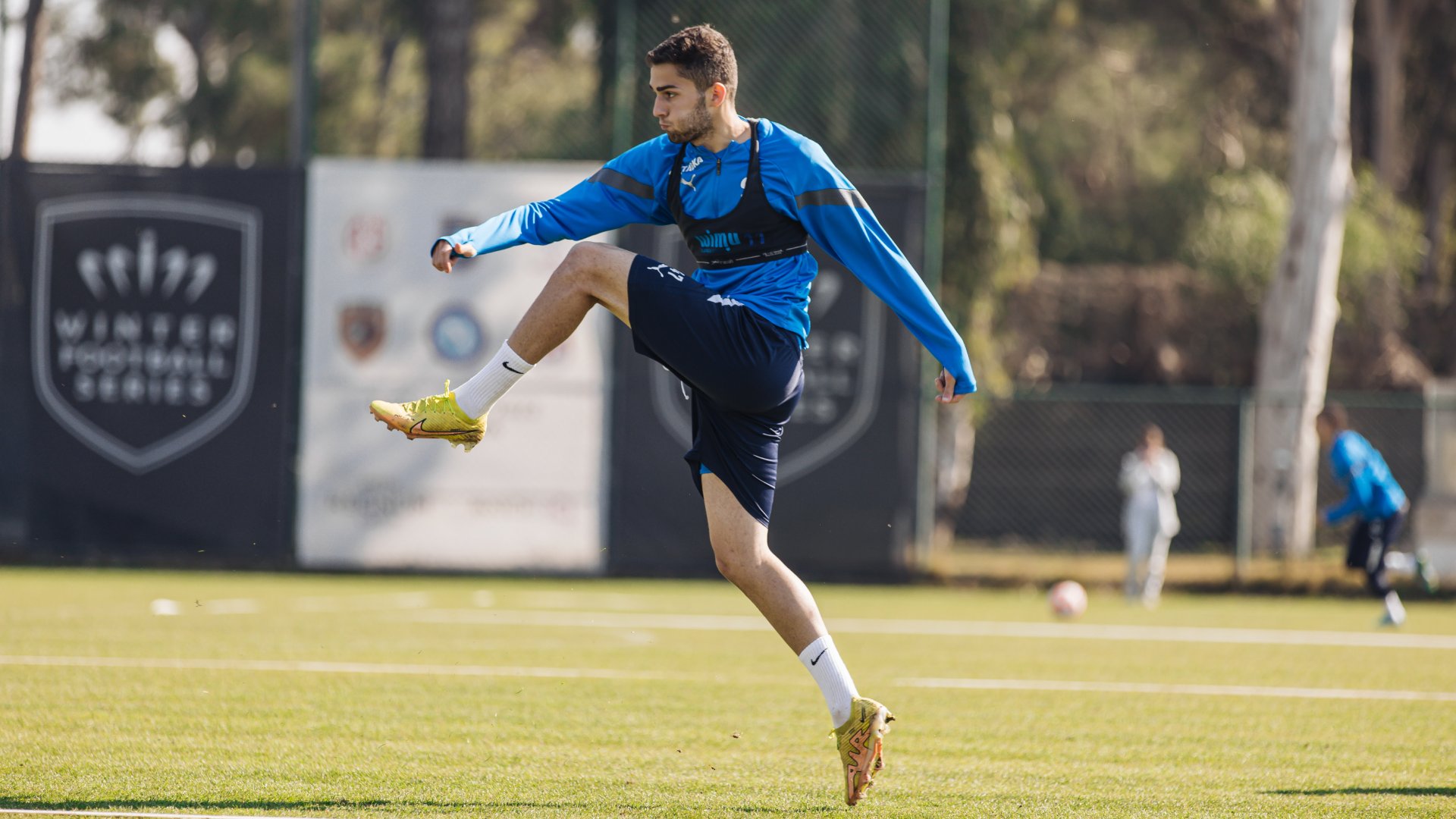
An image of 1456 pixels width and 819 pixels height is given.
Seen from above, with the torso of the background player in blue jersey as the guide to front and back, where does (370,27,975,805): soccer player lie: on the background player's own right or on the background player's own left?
on the background player's own left

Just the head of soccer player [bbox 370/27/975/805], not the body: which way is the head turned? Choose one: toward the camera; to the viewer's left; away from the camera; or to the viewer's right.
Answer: to the viewer's left

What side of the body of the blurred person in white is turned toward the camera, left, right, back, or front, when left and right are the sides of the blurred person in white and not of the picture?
front

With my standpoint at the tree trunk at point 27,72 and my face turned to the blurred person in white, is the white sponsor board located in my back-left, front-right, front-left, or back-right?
front-right

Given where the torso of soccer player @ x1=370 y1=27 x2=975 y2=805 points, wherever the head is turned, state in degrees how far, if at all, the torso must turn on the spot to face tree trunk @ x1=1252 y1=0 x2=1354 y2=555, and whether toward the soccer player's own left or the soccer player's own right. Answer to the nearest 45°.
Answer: approximately 180°

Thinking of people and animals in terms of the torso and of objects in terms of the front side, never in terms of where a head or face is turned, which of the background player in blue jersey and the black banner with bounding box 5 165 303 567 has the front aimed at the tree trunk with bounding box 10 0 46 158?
the background player in blue jersey

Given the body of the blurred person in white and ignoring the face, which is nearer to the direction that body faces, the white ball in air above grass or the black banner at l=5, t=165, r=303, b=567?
the white ball in air above grass

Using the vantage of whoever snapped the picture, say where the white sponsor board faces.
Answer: facing the viewer

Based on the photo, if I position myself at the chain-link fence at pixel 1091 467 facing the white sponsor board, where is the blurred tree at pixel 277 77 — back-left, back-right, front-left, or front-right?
front-right

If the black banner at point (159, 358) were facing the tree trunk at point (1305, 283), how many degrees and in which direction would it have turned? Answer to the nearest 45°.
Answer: approximately 90° to its left

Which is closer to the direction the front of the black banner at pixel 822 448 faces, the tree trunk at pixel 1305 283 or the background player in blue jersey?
the background player in blue jersey

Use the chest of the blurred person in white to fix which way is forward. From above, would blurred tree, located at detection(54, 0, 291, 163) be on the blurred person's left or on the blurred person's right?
on the blurred person's right

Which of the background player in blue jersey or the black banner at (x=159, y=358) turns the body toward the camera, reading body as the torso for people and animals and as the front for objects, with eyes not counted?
the black banner

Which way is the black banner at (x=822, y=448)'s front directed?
toward the camera

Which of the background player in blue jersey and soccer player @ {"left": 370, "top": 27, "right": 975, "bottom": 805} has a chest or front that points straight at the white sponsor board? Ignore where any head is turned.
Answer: the background player in blue jersey

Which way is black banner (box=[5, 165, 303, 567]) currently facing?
toward the camera

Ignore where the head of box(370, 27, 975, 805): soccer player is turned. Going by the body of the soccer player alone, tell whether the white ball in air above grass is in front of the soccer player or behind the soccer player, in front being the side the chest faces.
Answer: behind

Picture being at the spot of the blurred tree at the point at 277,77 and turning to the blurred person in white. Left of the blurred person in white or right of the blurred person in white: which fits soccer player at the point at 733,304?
right

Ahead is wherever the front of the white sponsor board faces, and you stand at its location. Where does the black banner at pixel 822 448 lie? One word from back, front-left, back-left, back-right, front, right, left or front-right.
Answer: left
